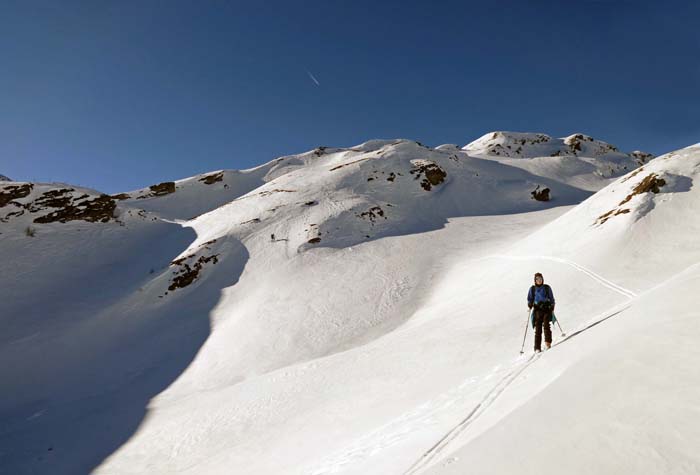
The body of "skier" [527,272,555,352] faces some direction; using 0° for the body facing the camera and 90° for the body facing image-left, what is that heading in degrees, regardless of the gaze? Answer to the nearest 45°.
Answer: approximately 0°
